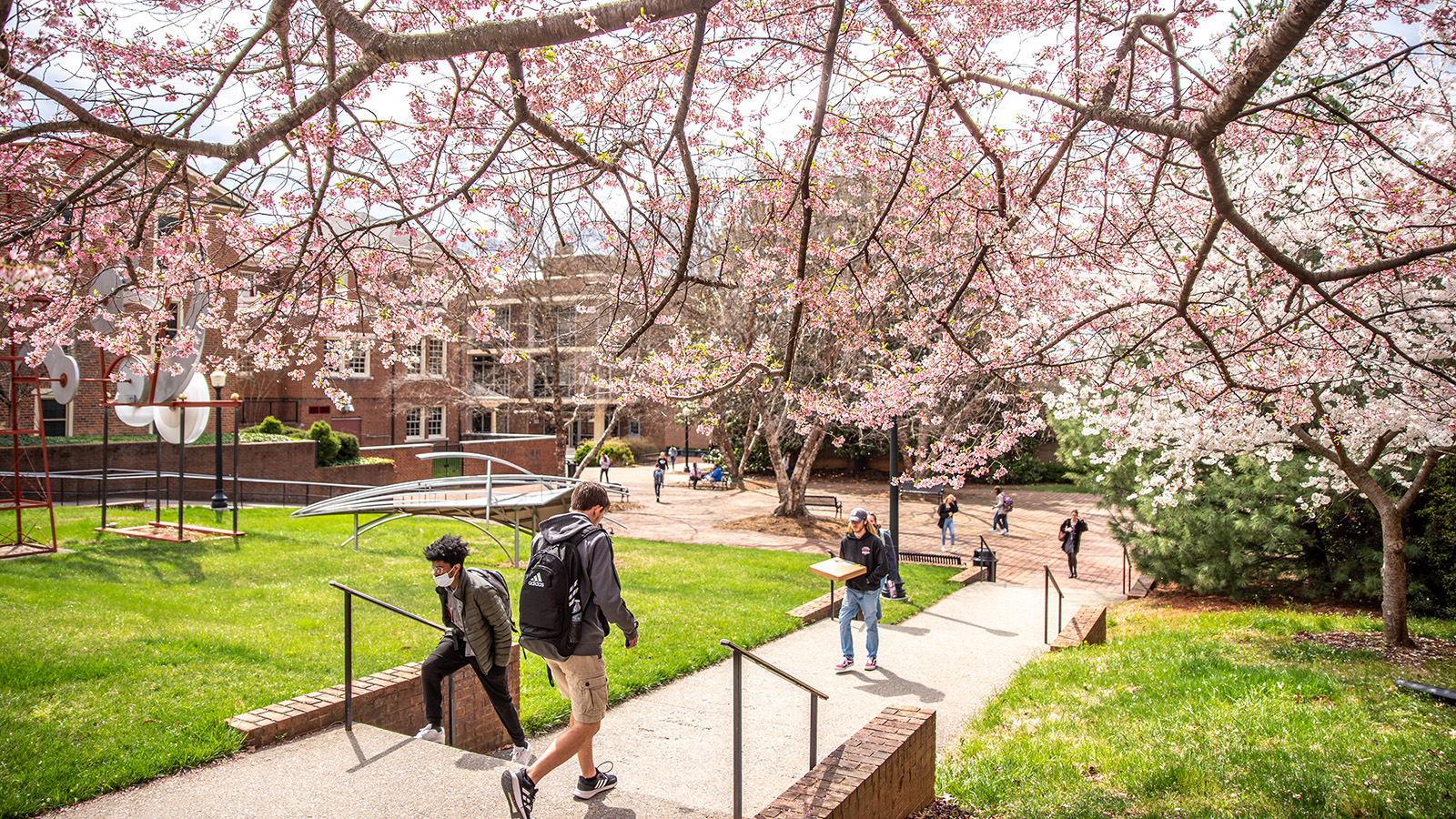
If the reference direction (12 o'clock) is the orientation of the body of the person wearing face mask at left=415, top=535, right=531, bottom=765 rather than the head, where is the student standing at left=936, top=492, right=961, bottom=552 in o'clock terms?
The student standing is roughly at 6 o'clock from the person wearing face mask.

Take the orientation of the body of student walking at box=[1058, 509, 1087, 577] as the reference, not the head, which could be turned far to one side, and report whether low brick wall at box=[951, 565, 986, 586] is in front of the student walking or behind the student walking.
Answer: in front

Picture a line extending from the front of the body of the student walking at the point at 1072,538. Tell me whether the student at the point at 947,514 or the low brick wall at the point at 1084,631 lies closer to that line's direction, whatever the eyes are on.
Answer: the low brick wall

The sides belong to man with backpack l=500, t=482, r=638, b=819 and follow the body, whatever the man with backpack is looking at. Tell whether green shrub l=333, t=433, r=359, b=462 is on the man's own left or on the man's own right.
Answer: on the man's own left

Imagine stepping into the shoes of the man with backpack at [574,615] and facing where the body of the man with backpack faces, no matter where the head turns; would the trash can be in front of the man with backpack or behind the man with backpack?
in front

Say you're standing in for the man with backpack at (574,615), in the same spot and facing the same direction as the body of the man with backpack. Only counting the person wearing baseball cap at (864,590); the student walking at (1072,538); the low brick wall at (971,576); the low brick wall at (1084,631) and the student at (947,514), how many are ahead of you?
5

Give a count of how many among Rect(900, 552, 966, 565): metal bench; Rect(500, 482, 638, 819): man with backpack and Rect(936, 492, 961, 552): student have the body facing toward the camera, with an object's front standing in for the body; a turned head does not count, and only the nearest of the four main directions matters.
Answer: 1

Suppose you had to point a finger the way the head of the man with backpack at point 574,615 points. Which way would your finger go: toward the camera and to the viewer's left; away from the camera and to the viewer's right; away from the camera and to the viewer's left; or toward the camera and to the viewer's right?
away from the camera and to the viewer's right

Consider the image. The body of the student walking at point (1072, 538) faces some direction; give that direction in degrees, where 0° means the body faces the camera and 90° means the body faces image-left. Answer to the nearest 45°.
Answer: approximately 0°

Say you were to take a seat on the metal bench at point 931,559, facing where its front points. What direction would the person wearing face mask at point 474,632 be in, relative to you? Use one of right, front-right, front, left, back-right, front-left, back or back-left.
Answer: back

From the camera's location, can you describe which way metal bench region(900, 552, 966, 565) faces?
facing away from the viewer
